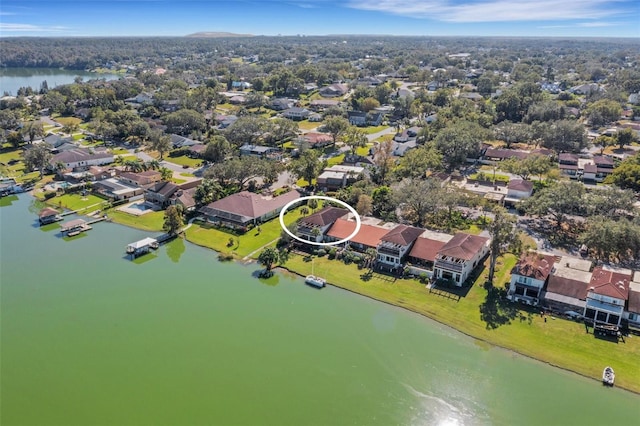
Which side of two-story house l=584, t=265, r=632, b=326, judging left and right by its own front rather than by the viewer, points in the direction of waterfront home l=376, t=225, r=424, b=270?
right

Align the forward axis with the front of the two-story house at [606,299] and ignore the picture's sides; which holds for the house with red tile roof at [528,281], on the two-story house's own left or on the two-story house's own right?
on the two-story house's own right

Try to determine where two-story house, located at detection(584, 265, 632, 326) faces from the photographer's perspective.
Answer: facing the viewer

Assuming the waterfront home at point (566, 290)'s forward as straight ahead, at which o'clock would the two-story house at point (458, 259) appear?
The two-story house is roughly at 3 o'clock from the waterfront home.

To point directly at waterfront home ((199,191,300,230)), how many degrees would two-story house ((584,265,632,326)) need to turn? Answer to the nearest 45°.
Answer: approximately 90° to its right

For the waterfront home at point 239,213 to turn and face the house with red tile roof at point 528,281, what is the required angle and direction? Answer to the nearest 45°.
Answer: approximately 90° to its left

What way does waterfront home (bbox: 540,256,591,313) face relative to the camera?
toward the camera

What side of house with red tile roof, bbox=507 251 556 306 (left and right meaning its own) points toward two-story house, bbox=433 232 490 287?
right

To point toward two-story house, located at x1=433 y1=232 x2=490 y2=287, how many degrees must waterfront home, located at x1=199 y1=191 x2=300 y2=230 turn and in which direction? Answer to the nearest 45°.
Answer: approximately 90° to its left

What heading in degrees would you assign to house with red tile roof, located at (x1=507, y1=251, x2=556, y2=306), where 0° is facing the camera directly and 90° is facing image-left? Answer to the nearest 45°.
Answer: approximately 0°

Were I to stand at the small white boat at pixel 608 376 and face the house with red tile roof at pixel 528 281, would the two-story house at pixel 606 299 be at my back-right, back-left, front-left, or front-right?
front-right
